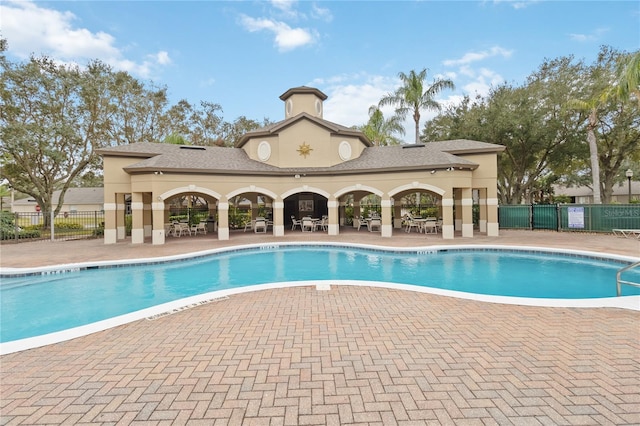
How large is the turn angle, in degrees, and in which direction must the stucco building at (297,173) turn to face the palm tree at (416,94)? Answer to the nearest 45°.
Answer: approximately 135° to its left

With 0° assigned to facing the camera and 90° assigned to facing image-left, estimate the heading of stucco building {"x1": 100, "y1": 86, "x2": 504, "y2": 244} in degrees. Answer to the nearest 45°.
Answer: approximately 0°

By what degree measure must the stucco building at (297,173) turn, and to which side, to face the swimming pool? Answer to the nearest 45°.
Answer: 0° — it already faces it

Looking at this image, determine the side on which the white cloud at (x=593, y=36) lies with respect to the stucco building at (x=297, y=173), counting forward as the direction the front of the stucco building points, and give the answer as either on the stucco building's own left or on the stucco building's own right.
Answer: on the stucco building's own left

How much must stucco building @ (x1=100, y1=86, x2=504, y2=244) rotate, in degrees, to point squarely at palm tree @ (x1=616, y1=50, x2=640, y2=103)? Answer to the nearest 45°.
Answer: approximately 90° to its left

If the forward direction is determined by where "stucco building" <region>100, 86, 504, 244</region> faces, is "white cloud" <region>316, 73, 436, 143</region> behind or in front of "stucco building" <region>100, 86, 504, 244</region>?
behind
